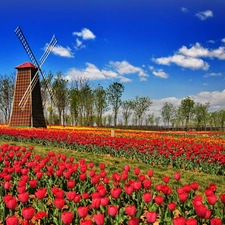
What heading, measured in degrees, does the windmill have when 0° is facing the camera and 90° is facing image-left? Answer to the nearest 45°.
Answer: approximately 315°
